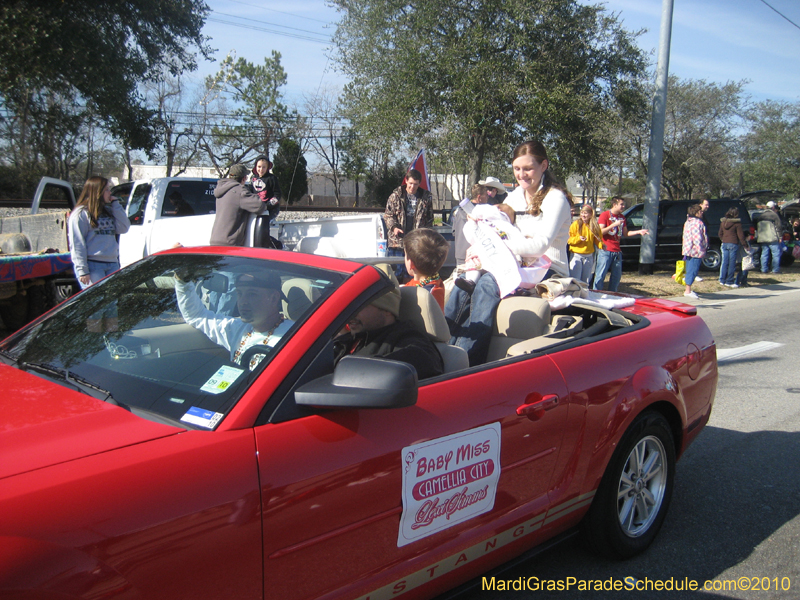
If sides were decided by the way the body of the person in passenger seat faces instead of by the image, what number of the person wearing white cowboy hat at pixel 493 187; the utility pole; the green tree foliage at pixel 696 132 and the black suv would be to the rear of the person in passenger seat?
4

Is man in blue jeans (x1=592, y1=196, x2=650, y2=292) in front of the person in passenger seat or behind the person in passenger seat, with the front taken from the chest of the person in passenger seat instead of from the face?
behind

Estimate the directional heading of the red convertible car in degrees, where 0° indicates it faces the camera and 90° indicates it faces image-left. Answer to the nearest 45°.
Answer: approximately 45°

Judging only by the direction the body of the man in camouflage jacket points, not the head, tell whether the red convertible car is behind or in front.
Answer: in front

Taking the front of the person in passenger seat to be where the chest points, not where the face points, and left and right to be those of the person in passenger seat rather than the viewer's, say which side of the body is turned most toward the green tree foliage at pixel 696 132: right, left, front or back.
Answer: back

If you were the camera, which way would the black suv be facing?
facing to the left of the viewer

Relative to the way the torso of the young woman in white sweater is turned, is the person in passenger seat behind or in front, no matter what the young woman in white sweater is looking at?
in front

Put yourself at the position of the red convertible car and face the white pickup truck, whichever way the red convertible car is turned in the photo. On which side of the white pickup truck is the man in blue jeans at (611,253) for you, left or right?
right
